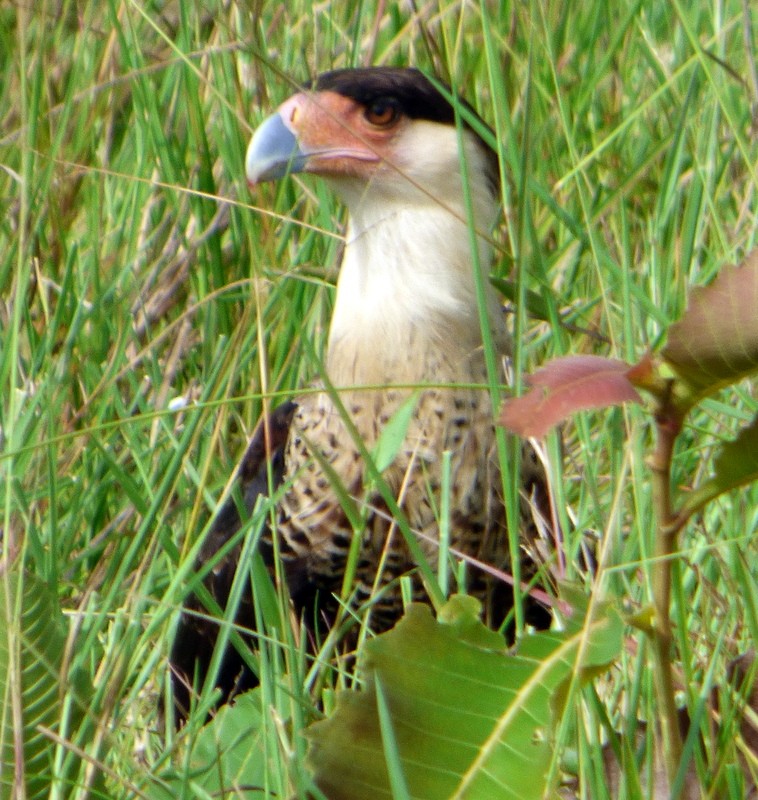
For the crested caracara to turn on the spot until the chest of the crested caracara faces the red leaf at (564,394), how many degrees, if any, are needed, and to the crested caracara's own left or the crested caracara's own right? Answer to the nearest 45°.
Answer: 0° — it already faces it

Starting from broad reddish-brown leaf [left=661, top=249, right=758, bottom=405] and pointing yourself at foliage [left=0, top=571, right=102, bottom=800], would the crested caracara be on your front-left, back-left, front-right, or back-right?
front-right

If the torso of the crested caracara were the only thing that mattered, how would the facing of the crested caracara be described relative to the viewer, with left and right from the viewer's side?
facing the viewer

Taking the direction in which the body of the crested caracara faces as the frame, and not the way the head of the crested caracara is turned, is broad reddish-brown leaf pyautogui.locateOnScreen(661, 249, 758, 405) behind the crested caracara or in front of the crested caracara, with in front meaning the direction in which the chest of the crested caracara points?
in front

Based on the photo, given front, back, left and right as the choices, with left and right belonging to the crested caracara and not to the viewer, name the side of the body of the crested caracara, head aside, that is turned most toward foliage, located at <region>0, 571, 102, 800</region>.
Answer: right

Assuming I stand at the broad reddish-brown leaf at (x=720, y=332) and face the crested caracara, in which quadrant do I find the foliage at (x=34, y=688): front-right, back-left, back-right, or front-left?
front-left

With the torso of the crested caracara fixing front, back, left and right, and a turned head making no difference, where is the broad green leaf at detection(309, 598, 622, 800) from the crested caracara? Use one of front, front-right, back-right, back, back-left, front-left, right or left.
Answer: front
